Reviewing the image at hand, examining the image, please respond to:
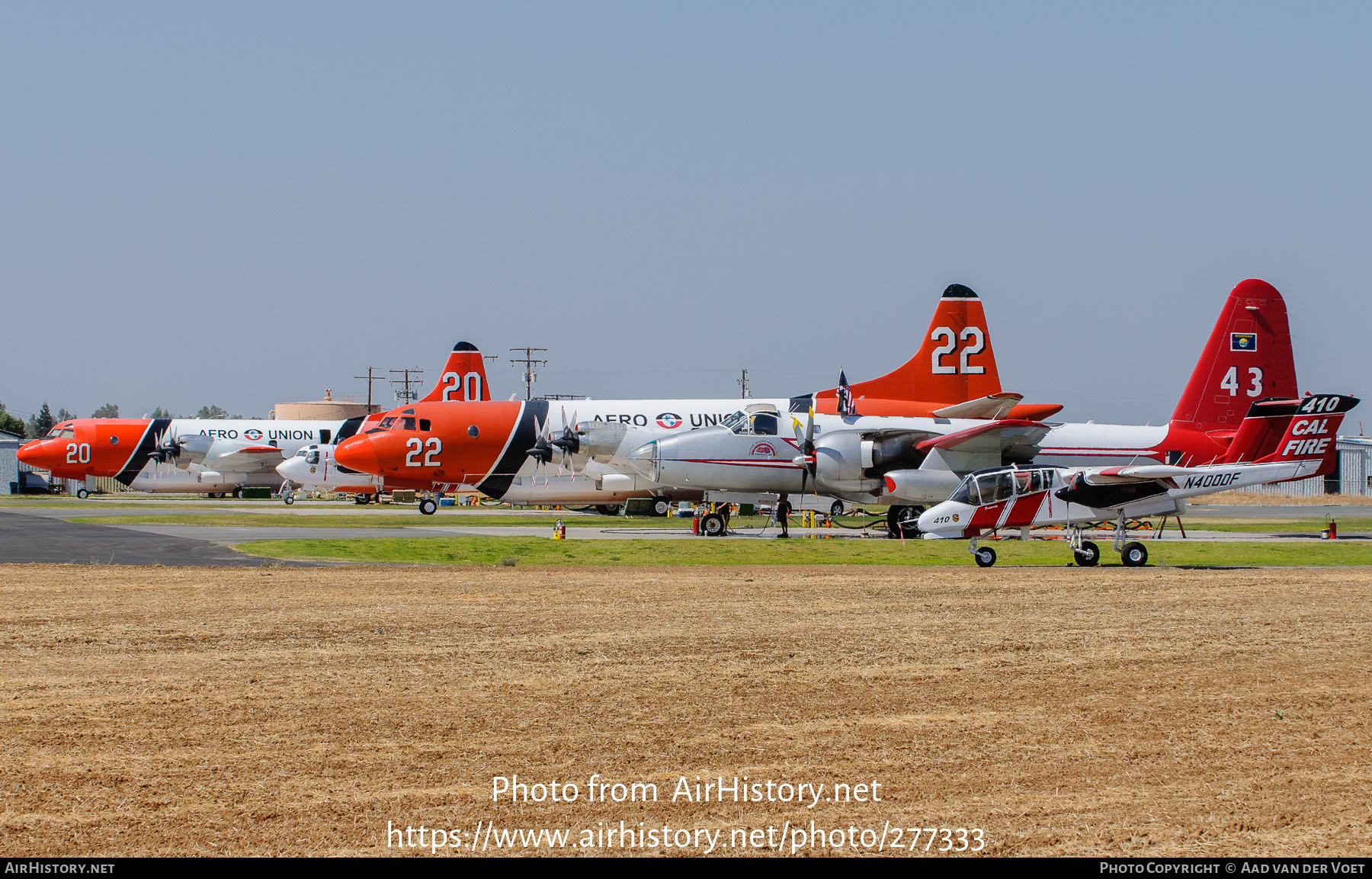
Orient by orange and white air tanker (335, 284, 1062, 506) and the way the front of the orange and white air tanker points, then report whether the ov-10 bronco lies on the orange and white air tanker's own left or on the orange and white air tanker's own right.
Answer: on the orange and white air tanker's own left

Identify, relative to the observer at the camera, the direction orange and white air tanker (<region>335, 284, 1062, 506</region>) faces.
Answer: facing to the left of the viewer

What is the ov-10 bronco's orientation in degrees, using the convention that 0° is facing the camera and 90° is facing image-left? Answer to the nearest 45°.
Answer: approximately 90°

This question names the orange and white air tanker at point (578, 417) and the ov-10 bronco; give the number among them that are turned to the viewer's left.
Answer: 2
